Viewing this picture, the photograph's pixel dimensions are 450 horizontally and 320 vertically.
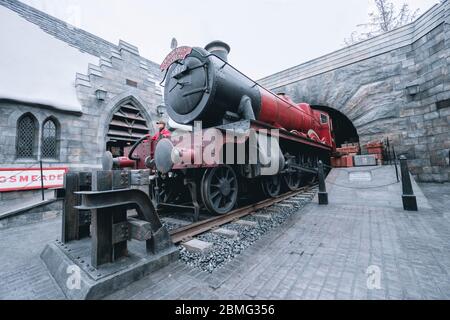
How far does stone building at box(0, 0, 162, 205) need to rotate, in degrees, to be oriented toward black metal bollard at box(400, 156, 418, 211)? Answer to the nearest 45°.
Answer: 0° — it already faces it

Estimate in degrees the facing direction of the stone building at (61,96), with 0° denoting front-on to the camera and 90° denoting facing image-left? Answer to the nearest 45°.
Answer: approximately 315°
